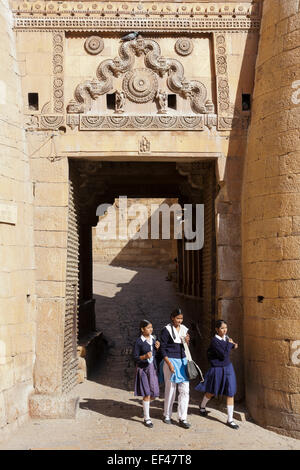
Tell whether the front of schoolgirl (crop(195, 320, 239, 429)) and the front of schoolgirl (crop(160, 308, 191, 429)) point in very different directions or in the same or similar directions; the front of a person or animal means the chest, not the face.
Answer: same or similar directions

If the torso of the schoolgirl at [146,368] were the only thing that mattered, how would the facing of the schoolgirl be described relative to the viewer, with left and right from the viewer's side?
facing the viewer and to the right of the viewer

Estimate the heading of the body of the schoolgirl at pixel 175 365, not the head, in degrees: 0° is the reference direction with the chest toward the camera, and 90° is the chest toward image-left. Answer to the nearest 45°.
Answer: approximately 315°

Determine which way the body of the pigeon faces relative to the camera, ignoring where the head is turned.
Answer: to the viewer's right

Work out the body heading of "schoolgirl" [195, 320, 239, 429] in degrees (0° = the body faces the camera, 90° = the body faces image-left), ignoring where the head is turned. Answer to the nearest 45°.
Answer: approximately 315°

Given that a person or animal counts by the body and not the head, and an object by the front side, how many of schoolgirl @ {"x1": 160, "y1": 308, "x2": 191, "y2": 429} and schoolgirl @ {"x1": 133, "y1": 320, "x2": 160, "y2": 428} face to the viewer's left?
0

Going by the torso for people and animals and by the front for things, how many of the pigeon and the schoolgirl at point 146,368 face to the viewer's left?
0

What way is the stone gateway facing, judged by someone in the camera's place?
facing the viewer
